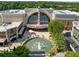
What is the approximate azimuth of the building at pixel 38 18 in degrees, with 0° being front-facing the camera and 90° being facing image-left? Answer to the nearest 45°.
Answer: approximately 0°
